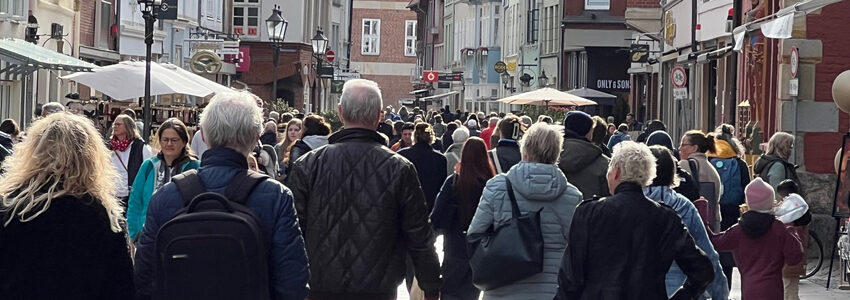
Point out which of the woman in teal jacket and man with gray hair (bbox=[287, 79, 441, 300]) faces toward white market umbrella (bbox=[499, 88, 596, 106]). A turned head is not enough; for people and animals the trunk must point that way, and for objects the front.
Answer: the man with gray hair

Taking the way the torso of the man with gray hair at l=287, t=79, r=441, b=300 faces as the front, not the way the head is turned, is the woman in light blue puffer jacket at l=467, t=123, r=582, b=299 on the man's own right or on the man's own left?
on the man's own right

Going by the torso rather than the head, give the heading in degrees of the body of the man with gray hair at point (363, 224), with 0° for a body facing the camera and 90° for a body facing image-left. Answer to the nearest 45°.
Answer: approximately 180°

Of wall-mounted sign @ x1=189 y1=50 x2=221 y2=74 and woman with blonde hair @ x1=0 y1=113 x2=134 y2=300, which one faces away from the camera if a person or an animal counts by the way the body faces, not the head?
the woman with blonde hair

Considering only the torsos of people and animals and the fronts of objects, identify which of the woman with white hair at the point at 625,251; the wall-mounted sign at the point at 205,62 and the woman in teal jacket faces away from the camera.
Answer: the woman with white hair

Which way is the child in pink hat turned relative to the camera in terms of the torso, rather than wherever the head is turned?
away from the camera

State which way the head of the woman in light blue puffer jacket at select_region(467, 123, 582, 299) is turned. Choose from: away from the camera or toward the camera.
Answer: away from the camera

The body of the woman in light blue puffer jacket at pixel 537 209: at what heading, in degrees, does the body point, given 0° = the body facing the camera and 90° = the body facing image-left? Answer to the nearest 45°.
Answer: approximately 180°

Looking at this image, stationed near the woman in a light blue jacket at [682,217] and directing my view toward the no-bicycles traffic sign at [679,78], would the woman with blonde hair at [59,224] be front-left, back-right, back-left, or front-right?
back-left

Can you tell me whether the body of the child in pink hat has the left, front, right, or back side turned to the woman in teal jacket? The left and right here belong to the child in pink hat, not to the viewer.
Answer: left

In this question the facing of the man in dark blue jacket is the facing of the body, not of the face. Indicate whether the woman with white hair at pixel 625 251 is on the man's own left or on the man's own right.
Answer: on the man's own right
